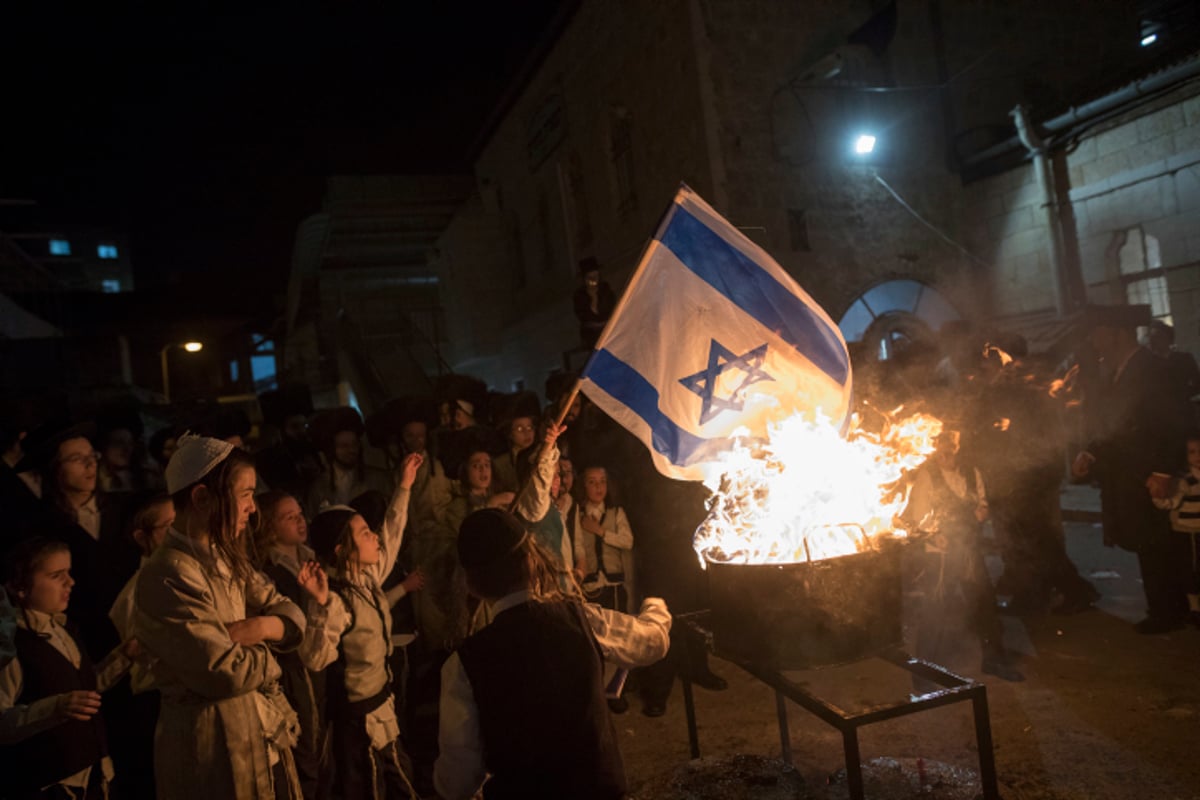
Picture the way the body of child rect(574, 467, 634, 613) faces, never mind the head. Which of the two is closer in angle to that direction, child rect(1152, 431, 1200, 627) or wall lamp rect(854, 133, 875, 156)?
the child

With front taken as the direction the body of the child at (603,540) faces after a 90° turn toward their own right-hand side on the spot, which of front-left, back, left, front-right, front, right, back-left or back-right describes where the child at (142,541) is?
front-left

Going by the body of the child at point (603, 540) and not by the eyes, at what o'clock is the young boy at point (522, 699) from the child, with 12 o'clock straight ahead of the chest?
The young boy is roughly at 12 o'clock from the child.

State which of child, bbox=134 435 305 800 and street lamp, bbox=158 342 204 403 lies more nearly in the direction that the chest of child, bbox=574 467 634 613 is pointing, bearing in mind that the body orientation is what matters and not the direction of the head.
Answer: the child

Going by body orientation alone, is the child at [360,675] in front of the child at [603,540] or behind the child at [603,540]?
in front

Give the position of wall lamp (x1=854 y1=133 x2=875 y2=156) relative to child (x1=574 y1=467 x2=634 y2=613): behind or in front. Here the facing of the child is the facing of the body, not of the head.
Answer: behind

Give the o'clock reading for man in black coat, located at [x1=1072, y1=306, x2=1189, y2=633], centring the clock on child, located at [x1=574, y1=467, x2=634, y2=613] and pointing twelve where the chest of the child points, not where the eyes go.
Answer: The man in black coat is roughly at 9 o'clock from the child.

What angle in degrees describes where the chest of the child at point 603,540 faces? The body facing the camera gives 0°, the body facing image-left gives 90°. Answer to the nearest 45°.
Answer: approximately 0°

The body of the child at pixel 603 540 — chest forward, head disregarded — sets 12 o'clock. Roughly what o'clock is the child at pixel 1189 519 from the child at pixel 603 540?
the child at pixel 1189 519 is roughly at 9 o'clock from the child at pixel 603 540.

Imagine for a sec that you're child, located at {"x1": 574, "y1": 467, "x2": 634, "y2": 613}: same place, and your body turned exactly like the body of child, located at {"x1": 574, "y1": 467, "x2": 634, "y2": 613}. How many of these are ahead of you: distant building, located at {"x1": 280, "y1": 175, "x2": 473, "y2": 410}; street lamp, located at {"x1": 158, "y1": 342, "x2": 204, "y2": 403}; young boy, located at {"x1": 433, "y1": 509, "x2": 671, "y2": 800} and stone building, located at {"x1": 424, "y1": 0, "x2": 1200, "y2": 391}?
1
